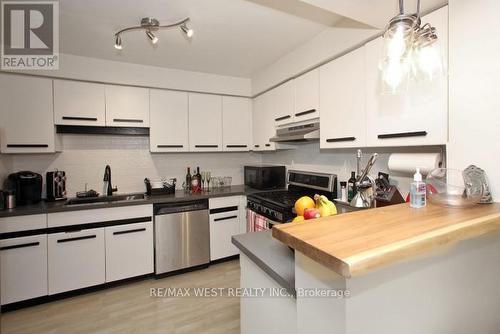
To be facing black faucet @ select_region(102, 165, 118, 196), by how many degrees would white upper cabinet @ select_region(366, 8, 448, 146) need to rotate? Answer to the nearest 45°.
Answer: approximately 45° to its right

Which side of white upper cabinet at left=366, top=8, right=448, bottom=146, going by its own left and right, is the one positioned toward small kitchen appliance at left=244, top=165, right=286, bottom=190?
right

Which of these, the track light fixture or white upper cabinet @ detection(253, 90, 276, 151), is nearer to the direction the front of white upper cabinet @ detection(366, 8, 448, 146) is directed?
the track light fixture

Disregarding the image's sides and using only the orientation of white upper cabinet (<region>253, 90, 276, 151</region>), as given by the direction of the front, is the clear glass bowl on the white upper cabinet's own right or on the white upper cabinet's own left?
on the white upper cabinet's own left

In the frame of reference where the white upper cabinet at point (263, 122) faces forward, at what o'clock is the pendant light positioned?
The pendant light is roughly at 10 o'clock from the white upper cabinet.

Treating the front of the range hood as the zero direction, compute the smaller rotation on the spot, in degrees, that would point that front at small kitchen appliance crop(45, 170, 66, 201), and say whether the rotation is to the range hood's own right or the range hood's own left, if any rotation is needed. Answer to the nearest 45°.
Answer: approximately 45° to the range hood's own right

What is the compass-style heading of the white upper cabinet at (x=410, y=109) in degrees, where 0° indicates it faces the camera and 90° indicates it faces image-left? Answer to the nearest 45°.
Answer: approximately 45°

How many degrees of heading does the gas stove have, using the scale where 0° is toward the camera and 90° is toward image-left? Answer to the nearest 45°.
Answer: approximately 45°

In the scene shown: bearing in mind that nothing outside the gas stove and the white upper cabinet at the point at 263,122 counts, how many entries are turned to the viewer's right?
0

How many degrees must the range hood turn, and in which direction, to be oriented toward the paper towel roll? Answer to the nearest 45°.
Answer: approximately 90° to its left

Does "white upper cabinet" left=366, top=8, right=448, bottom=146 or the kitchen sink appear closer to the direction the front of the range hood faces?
the kitchen sink

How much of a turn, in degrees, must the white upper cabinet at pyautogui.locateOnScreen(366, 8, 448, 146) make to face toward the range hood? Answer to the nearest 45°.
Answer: approximately 90° to its right
